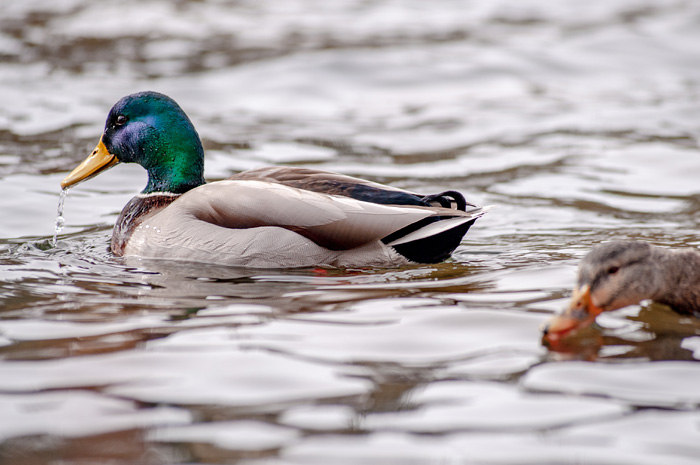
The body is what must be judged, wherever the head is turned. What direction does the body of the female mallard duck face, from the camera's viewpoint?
to the viewer's left

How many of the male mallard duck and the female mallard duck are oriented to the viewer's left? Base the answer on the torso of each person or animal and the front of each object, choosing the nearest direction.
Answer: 2

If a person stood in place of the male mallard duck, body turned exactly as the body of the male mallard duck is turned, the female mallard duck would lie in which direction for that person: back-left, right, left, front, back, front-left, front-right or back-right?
back-left

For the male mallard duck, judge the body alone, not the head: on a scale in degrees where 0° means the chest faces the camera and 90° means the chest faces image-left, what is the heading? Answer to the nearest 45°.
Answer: approximately 90°
